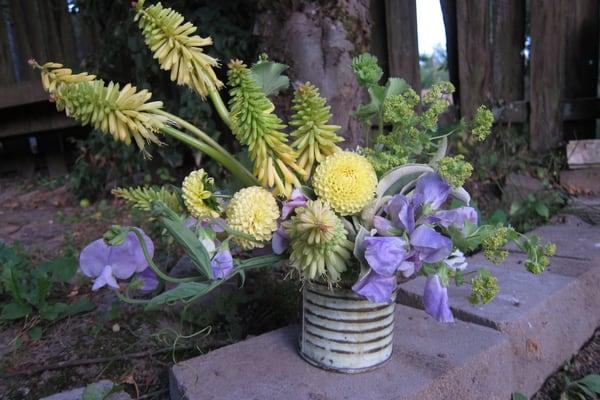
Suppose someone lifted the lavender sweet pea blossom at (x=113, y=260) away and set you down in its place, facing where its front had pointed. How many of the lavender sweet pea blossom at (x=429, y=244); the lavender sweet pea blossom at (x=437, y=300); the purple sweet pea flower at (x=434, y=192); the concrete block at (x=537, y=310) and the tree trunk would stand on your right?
0

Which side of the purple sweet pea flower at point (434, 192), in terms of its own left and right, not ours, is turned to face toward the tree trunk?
back

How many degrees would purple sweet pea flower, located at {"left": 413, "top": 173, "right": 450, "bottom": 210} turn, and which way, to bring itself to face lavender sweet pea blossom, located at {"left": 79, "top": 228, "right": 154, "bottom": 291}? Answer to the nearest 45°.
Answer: approximately 90° to its right

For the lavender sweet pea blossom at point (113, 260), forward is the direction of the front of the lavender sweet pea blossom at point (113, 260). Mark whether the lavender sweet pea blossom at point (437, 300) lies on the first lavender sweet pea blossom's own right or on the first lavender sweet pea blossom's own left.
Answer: on the first lavender sweet pea blossom's own left

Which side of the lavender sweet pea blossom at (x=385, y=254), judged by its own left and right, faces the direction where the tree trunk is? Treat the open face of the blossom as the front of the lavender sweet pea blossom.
back

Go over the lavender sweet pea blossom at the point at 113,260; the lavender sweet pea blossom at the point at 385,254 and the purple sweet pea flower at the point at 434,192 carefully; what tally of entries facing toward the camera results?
3

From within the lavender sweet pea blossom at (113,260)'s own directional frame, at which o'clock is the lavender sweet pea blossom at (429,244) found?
the lavender sweet pea blossom at (429,244) is roughly at 10 o'clock from the lavender sweet pea blossom at (113,260).

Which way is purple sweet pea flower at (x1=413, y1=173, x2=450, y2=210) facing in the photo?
toward the camera

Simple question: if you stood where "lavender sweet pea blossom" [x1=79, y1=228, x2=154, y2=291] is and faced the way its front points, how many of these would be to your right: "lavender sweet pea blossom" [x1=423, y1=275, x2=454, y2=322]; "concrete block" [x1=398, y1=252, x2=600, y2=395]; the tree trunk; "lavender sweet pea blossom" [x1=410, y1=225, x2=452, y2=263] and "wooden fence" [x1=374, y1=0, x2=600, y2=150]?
0

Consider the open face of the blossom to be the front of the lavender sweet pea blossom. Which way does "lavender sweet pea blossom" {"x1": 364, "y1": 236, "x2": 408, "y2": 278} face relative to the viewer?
toward the camera

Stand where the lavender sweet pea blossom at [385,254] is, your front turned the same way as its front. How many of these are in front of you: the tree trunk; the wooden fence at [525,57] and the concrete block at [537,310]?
0

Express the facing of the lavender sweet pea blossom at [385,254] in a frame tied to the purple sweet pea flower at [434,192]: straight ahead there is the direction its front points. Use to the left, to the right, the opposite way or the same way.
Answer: the same way

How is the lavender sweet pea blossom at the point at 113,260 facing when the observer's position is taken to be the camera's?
facing the viewer
